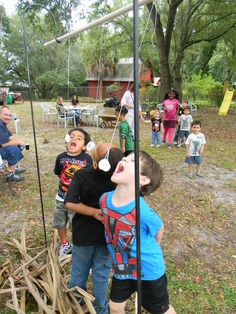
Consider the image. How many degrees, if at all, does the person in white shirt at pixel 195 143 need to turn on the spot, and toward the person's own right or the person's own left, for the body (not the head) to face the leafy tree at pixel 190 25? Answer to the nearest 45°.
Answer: approximately 180°

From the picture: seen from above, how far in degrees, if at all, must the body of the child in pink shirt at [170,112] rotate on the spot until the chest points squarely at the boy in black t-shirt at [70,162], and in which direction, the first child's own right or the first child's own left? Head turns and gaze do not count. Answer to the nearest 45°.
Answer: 0° — they already face them

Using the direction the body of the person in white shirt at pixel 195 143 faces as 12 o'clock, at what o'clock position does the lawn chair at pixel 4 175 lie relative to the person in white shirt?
The lawn chair is roughly at 2 o'clock from the person in white shirt.

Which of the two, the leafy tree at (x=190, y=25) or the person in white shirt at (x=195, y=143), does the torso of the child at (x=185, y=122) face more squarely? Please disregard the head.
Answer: the person in white shirt

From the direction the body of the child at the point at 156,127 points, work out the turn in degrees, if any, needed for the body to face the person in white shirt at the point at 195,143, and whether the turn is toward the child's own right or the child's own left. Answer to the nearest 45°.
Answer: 0° — they already face them

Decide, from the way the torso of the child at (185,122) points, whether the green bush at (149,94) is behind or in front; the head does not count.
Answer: behind

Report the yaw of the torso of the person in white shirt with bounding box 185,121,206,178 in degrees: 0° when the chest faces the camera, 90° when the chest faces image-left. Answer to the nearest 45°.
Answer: approximately 0°

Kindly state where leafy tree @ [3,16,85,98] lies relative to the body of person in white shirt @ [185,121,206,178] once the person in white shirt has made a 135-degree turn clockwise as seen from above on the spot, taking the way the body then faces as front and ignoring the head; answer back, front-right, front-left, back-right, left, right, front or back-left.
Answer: front

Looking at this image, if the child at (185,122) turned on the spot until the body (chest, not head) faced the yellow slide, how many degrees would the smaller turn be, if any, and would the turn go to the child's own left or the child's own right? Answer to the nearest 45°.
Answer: approximately 180°

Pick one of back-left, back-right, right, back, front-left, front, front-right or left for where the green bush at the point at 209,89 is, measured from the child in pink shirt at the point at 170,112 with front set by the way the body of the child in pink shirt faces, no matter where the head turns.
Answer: back

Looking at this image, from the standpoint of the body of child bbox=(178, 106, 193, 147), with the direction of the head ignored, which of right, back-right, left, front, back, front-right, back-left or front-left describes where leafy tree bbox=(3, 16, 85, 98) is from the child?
back-right

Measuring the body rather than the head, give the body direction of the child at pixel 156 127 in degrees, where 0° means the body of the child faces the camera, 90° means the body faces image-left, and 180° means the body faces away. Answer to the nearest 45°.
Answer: approximately 0°
